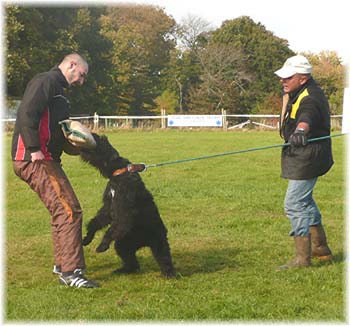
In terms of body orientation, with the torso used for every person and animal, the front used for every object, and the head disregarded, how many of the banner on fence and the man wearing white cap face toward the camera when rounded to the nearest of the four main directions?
1

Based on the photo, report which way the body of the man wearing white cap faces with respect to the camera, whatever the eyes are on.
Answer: to the viewer's left

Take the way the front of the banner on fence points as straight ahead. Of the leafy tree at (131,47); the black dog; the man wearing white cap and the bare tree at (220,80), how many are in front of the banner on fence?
2

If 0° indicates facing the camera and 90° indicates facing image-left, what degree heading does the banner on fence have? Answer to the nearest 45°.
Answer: approximately 0°

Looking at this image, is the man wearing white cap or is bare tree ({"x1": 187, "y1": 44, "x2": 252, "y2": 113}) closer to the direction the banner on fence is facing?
the man wearing white cap

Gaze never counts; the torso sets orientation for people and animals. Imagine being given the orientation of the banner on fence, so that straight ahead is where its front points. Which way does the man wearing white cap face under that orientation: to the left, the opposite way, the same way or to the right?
to the right

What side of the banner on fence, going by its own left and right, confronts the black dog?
front

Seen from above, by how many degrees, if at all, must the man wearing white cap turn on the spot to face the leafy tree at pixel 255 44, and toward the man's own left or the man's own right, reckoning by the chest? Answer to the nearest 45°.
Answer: approximately 90° to the man's own right

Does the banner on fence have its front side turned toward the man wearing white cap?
yes

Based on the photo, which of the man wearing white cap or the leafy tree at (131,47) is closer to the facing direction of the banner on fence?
the man wearing white cap

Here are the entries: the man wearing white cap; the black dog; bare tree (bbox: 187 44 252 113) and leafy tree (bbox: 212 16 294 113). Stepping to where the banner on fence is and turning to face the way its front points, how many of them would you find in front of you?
2
